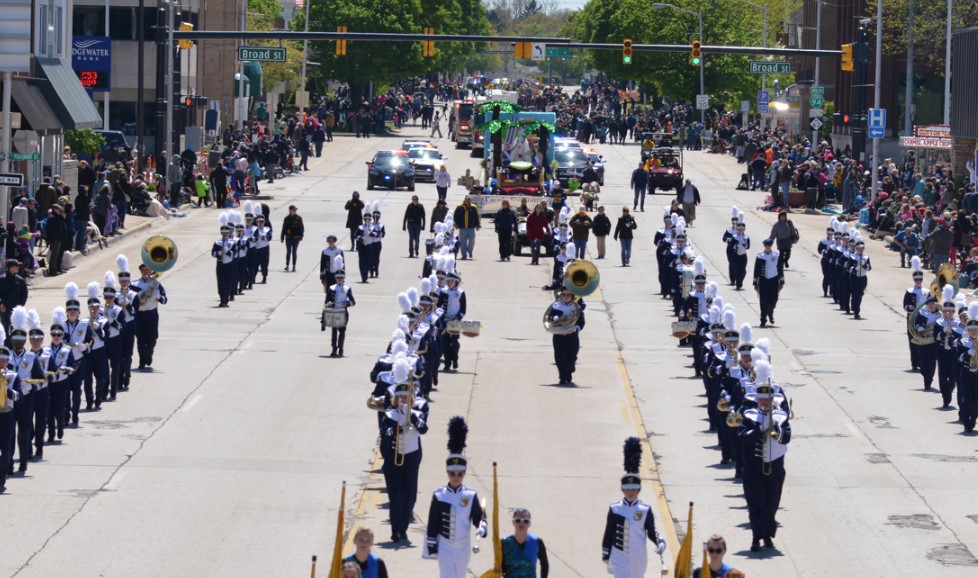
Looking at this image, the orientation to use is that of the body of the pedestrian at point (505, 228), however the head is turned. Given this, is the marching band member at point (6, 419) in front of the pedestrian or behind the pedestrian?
in front

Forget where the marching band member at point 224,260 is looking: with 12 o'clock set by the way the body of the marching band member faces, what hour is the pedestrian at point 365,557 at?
The pedestrian is roughly at 12 o'clock from the marching band member.

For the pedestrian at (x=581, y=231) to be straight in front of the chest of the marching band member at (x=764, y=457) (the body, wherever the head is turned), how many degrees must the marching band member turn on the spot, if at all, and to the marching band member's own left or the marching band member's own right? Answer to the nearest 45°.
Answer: approximately 180°

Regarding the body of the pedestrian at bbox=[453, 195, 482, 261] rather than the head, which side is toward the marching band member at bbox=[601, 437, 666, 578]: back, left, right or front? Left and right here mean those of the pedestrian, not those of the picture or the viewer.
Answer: front

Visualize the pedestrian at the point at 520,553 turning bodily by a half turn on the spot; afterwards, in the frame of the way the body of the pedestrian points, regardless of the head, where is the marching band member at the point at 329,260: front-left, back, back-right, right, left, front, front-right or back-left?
front

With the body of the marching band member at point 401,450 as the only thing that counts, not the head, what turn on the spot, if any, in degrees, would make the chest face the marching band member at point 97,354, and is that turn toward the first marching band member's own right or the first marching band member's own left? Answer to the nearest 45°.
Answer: approximately 135° to the first marching band member's own right

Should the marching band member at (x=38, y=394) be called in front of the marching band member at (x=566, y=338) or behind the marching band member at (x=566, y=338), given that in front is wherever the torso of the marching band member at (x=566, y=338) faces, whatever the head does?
in front

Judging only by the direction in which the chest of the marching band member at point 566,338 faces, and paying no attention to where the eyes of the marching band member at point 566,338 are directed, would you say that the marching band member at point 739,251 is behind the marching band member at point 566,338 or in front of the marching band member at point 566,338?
behind

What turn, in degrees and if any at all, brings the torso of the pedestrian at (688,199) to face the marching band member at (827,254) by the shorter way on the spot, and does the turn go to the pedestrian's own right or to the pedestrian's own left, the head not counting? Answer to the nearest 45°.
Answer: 0° — they already face them

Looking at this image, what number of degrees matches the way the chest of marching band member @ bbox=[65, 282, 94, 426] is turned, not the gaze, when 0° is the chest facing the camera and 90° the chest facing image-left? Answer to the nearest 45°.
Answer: approximately 0°

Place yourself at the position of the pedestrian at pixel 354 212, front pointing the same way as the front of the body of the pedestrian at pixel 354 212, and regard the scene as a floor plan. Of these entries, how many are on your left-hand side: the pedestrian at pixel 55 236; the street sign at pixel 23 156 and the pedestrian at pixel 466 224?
1
